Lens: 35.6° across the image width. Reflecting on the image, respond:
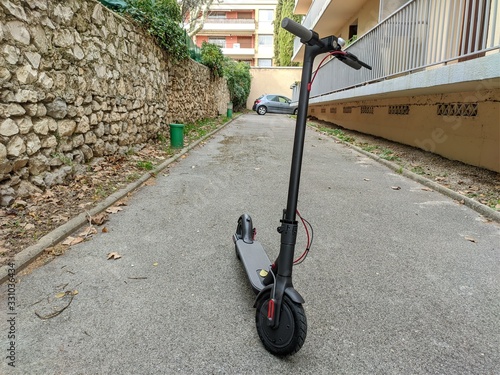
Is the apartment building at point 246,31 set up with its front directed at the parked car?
yes

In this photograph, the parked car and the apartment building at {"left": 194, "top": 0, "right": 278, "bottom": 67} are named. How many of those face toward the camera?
1

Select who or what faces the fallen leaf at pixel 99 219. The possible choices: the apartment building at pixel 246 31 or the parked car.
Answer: the apartment building

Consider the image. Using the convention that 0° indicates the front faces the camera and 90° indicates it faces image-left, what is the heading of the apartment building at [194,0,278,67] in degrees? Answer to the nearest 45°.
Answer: approximately 0°

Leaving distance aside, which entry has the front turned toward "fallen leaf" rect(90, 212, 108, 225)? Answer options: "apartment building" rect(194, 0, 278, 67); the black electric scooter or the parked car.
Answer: the apartment building

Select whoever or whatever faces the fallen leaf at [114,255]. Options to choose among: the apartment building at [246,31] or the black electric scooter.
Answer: the apartment building

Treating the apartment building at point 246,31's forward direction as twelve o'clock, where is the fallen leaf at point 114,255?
The fallen leaf is roughly at 12 o'clock from the apartment building.

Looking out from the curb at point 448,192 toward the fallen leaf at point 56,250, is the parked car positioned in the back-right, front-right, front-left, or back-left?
back-right

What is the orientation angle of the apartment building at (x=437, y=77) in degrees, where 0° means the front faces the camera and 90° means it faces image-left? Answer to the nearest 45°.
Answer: approximately 45°
